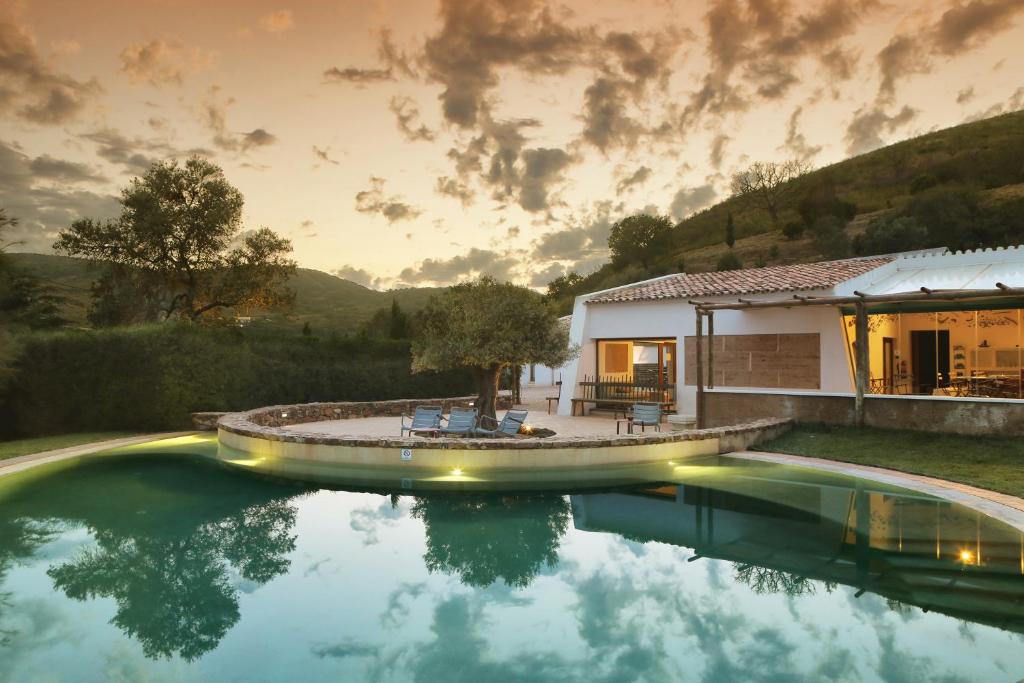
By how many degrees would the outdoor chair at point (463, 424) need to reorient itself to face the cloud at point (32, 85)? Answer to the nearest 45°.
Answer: approximately 90° to its right

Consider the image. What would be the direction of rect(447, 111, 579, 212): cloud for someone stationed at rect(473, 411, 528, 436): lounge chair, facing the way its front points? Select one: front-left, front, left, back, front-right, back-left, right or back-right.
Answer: back-right

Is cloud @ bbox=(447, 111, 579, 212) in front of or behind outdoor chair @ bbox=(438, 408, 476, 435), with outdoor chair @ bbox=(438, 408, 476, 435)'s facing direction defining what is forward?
behind

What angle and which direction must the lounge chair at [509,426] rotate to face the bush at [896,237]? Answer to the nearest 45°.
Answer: approximately 180°

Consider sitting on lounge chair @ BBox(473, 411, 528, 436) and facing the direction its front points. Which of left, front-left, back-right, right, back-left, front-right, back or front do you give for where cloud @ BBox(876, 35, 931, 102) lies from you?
back

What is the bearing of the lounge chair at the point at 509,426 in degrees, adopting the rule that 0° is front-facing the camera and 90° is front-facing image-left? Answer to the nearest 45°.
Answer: approximately 45°

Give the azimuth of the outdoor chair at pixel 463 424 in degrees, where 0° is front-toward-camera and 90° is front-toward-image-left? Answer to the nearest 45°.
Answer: approximately 45°
